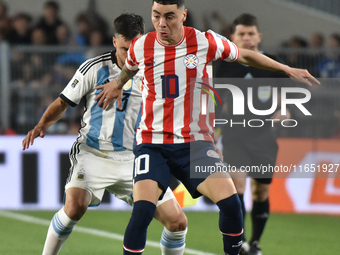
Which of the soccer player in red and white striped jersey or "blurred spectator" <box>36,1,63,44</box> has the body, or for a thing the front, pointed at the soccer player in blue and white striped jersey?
the blurred spectator

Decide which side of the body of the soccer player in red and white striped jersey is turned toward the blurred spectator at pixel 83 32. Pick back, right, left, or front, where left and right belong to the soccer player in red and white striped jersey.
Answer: back

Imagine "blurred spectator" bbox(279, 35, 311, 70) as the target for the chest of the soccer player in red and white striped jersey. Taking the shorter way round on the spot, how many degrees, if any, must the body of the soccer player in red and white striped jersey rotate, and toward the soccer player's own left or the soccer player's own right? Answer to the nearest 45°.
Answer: approximately 180°

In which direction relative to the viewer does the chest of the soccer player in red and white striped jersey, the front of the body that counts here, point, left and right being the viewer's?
facing the viewer

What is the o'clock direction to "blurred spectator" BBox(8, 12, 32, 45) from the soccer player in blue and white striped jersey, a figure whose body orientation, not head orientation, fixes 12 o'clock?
The blurred spectator is roughly at 7 o'clock from the soccer player in blue and white striped jersey.

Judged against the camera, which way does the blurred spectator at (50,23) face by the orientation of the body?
toward the camera

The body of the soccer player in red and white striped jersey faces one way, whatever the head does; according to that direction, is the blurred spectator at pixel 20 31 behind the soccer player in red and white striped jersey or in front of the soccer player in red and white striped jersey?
behind

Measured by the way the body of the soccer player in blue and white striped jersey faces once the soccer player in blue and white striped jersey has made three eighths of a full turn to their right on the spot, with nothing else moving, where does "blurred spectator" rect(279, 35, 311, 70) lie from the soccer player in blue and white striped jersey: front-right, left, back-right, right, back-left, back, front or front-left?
back-right

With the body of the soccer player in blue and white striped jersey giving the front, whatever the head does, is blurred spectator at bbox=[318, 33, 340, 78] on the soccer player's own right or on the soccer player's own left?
on the soccer player's own left

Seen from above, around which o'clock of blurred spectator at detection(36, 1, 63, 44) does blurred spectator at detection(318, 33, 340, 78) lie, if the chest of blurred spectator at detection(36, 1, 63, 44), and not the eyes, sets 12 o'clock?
blurred spectator at detection(318, 33, 340, 78) is roughly at 10 o'clock from blurred spectator at detection(36, 1, 63, 44).

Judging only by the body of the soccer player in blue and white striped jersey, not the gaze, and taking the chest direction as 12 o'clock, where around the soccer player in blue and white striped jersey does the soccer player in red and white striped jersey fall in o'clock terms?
The soccer player in red and white striped jersey is roughly at 12 o'clock from the soccer player in blue and white striped jersey.

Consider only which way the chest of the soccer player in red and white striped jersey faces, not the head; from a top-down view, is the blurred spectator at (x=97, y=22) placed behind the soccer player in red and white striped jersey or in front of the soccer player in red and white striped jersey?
behind

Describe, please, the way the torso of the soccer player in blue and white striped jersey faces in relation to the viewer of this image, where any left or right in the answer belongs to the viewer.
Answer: facing the viewer and to the right of the viewer

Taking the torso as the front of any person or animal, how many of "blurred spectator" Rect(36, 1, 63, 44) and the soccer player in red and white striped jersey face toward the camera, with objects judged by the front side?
2
